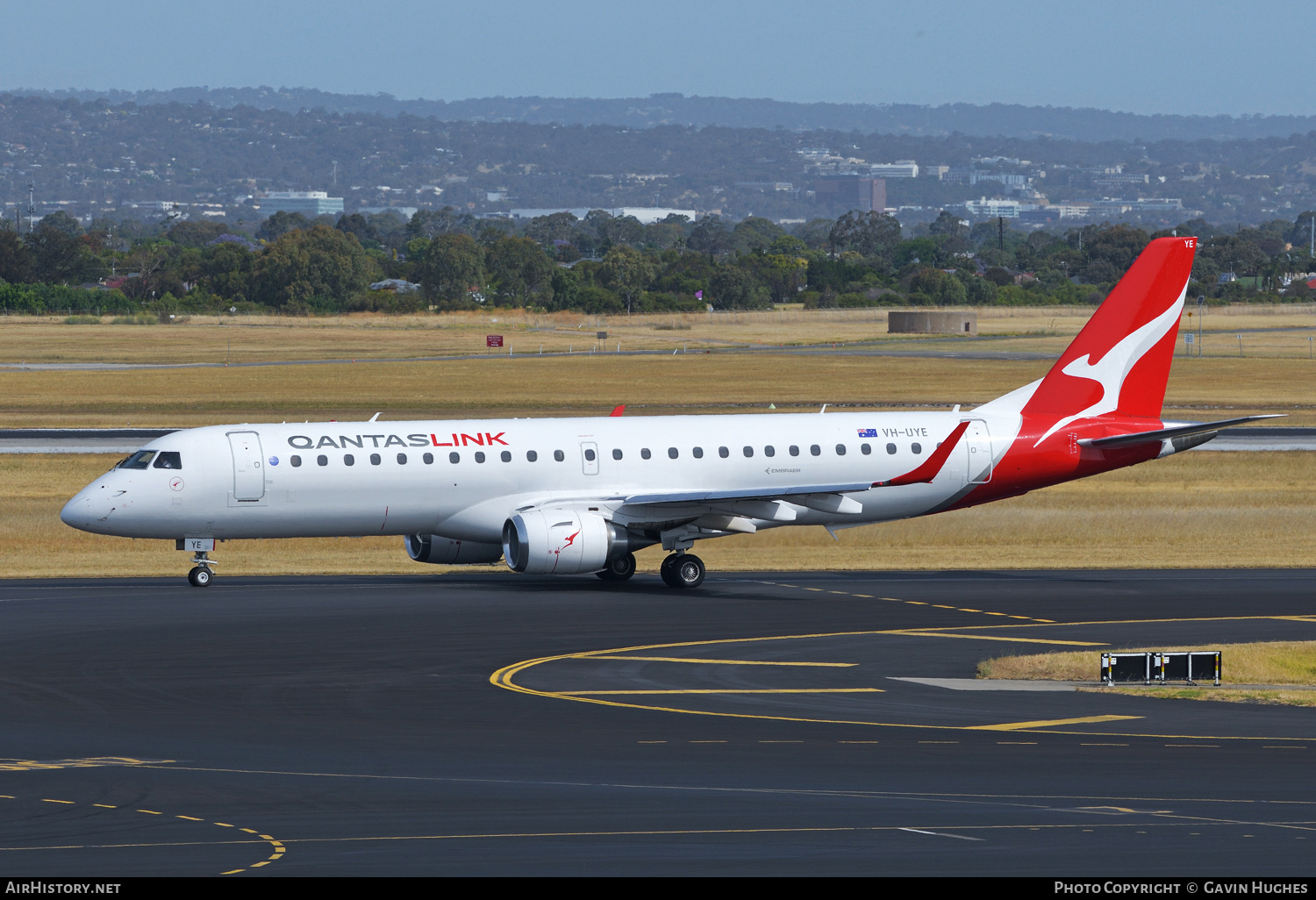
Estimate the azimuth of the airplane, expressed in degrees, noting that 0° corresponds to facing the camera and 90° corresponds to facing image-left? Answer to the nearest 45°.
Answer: approximately 90°
